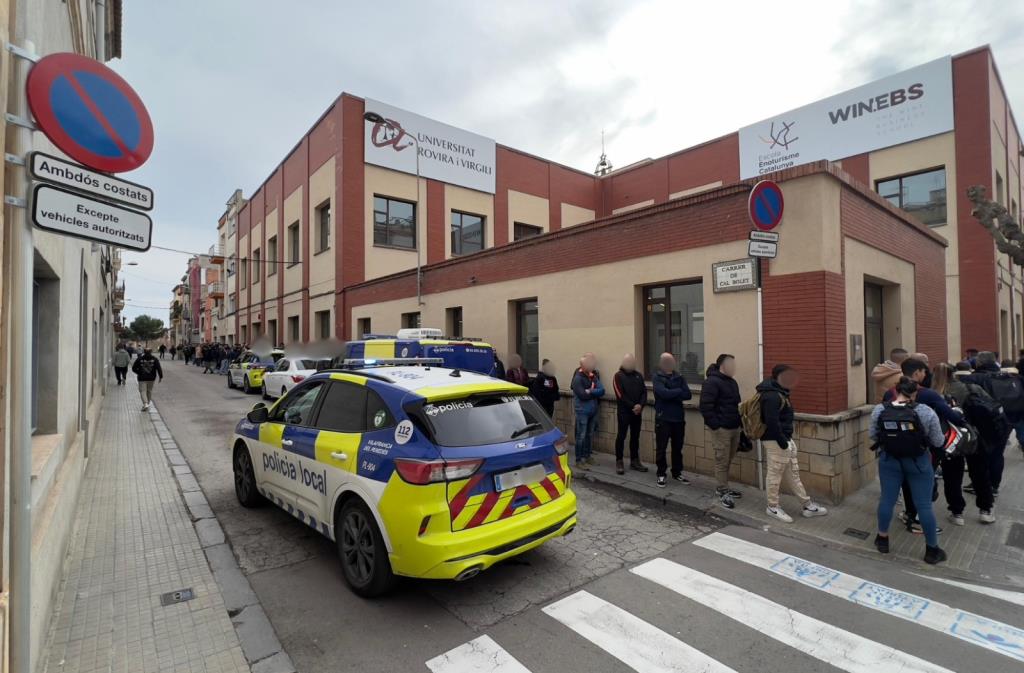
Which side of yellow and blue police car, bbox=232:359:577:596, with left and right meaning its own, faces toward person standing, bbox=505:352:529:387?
right

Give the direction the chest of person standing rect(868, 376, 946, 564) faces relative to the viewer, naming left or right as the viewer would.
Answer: facing away from the viewer

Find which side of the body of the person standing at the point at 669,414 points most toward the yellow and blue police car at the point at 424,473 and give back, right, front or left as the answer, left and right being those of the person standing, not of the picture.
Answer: right

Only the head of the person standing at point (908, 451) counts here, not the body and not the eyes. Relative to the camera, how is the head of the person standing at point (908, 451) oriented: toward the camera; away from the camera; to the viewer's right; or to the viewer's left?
away from the camera

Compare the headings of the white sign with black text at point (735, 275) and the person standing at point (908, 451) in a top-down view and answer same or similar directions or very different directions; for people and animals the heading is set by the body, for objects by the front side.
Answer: very different directions

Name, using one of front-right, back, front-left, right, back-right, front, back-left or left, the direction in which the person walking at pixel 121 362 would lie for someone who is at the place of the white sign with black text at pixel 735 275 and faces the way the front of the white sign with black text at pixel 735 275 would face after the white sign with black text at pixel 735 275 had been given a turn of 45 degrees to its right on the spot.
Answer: front-right

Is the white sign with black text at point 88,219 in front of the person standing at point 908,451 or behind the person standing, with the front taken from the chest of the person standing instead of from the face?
behind

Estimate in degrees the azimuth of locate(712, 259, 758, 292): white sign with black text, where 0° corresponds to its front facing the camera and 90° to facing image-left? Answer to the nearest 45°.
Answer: approximately 0°

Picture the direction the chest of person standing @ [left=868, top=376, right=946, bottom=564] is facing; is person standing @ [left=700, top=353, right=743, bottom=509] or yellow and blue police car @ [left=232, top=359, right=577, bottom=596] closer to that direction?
the person standing
